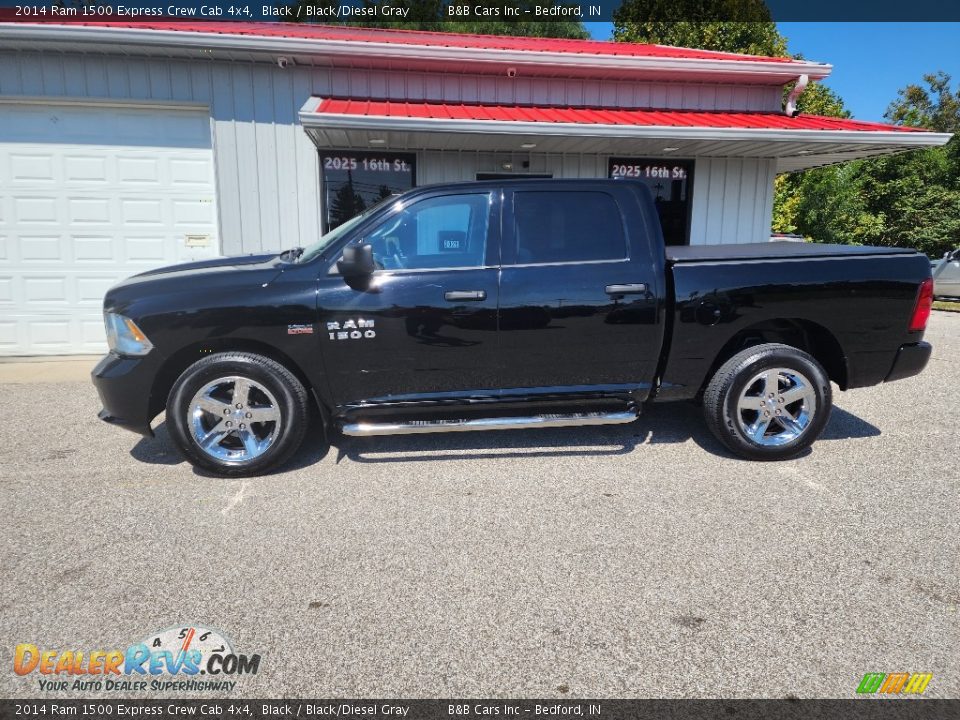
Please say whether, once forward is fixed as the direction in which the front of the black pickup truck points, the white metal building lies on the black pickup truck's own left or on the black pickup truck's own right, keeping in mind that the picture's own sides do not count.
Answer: on the black pickup truck's own right

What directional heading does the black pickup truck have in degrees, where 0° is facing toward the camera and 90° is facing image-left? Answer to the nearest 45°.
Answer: approximately 90°

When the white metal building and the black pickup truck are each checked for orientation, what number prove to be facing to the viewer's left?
1

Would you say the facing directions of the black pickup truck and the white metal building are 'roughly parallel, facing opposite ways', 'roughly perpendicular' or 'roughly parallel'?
roughly perpendicular
